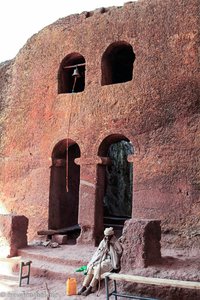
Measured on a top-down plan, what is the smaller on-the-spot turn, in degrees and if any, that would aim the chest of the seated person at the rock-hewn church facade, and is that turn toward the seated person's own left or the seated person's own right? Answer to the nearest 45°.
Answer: approximately 135° to the seated person's own right

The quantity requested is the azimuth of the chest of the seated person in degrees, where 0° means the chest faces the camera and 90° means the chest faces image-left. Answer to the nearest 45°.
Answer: approximately 45°
